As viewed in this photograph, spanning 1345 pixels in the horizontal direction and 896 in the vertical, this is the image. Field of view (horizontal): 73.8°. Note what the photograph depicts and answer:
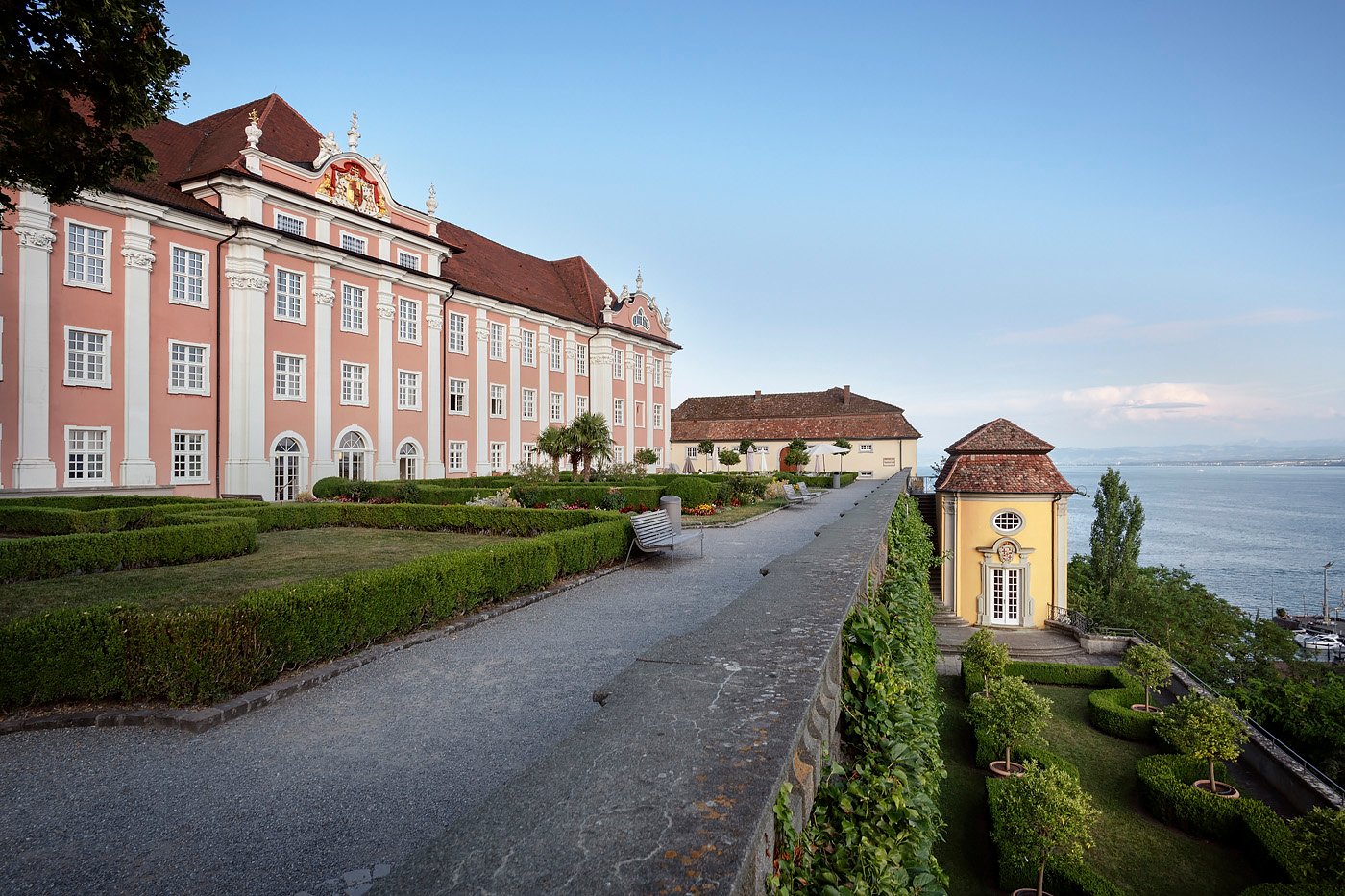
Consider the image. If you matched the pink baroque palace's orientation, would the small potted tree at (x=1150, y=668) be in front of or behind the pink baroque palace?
in front

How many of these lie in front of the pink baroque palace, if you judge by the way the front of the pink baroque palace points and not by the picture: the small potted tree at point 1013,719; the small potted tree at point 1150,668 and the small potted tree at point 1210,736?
3

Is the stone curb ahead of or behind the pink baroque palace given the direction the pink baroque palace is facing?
ahead

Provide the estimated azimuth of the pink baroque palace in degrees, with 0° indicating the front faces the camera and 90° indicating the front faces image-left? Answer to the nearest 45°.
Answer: approximately 315°

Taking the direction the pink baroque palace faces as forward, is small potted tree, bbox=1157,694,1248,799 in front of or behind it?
in front
